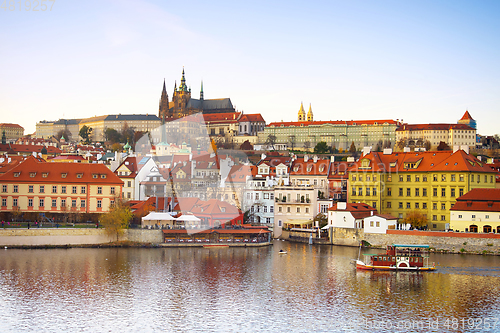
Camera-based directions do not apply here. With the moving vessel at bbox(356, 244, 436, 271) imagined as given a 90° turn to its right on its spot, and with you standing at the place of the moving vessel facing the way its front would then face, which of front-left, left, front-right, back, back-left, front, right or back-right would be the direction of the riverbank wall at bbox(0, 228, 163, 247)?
left

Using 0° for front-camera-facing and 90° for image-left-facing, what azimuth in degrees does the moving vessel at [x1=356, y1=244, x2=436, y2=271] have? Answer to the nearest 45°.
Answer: approximately 90°

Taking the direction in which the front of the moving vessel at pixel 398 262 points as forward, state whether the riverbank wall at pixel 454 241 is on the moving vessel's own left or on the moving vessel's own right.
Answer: on the moving vessel's own right
